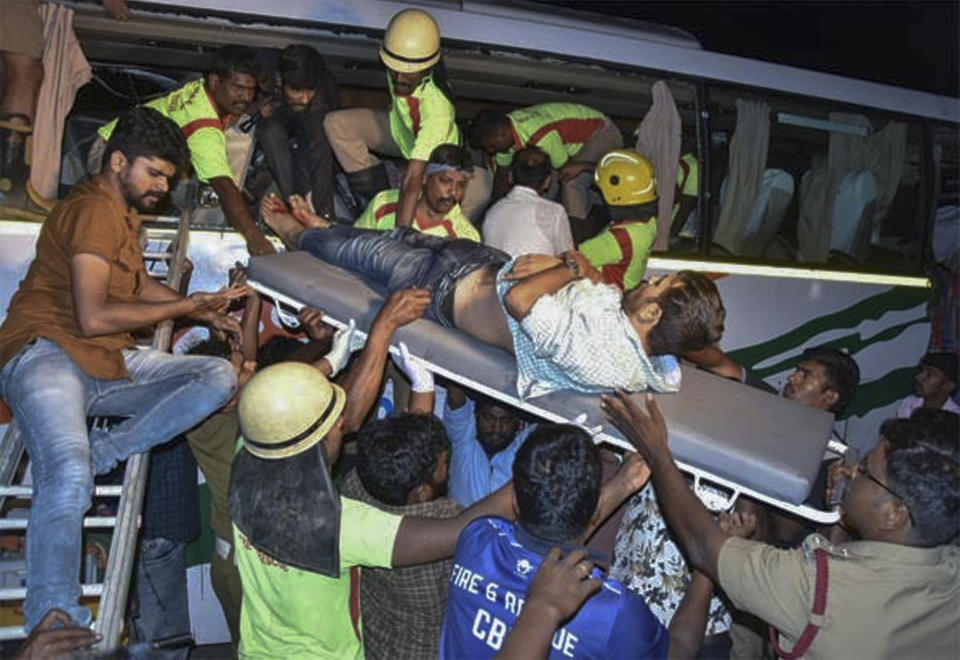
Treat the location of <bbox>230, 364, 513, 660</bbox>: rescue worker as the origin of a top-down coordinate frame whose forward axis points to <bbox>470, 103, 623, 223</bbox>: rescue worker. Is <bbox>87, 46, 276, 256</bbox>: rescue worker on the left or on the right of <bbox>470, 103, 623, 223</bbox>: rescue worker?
left

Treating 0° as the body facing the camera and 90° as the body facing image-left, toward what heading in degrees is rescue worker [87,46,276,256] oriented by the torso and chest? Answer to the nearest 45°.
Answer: approximately 315°

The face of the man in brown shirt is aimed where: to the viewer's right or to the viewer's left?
to the viewer's right

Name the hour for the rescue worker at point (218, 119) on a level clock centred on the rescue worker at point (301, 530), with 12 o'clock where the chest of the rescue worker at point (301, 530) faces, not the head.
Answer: the rescue worker at point (218, 119) is roughly at 10 o'clock from the rescue worker at point (301, 530).

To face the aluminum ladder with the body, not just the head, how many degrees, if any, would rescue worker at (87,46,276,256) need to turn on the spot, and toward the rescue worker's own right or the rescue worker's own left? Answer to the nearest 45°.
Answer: approximately 45° to the rescue worker's own right

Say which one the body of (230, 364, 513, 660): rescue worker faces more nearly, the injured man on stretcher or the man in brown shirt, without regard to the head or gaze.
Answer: the injured man on stretcher

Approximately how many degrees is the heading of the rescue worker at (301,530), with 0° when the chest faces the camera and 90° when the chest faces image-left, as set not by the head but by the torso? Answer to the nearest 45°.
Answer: approximately 225°
